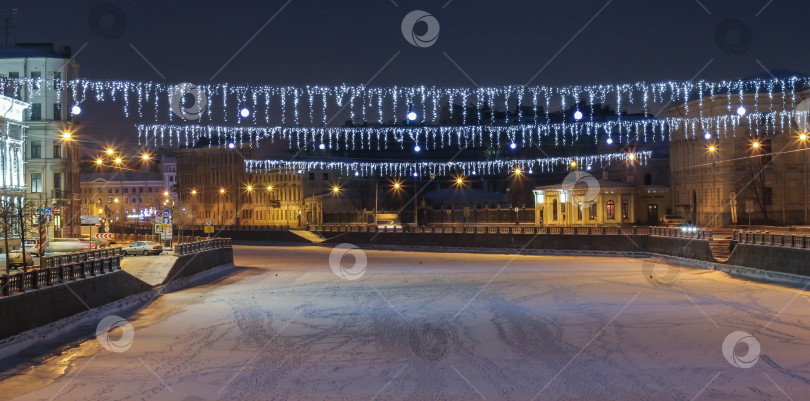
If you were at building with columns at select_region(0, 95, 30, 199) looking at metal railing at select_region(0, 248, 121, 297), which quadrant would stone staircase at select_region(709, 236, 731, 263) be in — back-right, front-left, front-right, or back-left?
front-left

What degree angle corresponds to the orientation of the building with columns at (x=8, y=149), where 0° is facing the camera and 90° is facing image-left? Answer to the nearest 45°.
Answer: approximately 315°

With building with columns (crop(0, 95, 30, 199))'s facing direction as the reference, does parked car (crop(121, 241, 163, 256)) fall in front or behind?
in front

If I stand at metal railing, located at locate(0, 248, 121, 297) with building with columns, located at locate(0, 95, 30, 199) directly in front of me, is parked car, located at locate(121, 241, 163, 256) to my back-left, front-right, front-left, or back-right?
front-right

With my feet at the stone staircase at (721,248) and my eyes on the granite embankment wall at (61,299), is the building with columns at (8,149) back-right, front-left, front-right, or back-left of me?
front-right

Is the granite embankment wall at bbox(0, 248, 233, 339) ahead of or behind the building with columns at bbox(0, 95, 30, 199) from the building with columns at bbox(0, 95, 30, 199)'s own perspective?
ahead

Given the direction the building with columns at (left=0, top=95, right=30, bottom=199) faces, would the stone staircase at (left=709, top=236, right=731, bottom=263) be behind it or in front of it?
in front

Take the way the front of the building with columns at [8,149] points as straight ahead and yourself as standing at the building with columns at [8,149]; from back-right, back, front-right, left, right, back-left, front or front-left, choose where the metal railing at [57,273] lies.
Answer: front-right
